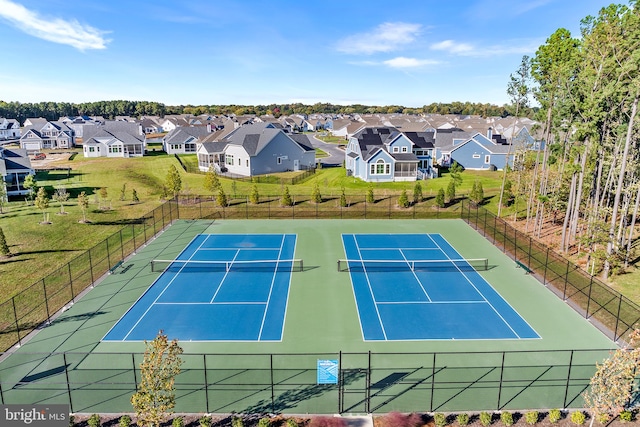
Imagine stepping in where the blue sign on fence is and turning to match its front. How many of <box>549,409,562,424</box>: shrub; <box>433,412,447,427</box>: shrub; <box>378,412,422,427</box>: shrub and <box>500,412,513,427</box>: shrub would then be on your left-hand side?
4

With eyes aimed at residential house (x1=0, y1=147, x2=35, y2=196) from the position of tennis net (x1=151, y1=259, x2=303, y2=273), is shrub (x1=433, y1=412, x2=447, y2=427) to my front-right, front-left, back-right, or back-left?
back-left

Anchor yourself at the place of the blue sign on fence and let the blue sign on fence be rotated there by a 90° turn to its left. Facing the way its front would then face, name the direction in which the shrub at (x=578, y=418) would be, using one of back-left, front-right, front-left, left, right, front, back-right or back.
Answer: front

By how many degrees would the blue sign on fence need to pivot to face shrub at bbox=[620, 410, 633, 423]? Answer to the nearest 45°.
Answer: approximately 90° to its left

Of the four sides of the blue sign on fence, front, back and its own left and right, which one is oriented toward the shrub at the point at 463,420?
left

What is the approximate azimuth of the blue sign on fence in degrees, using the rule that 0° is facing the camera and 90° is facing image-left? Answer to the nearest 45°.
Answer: approximately 0°

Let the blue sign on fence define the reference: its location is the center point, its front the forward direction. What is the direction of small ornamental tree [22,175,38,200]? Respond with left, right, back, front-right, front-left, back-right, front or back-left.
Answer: back-right

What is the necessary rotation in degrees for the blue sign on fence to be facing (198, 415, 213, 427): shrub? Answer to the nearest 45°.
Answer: approximately 90° to its right

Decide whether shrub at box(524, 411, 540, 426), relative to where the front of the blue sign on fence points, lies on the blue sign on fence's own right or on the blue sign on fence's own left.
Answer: on the blue sign on fence's own left

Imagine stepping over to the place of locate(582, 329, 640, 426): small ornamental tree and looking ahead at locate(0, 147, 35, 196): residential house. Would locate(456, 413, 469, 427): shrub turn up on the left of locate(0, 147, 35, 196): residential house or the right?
left

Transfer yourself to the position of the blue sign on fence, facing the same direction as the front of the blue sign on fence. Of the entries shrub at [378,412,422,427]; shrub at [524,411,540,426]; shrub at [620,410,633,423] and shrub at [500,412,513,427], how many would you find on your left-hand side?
4

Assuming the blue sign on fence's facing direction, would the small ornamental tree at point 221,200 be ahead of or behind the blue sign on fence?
behind

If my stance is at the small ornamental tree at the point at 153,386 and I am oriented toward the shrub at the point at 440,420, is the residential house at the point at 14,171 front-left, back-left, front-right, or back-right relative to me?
back-left

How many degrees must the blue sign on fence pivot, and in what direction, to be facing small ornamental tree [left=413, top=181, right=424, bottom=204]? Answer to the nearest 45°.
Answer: approximately 180°

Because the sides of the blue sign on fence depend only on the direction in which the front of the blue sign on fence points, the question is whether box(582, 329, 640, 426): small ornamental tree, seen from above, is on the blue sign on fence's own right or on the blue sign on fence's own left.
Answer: on the blue sign on fence's own left

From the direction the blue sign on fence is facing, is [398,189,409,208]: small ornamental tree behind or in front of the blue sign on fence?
behind
